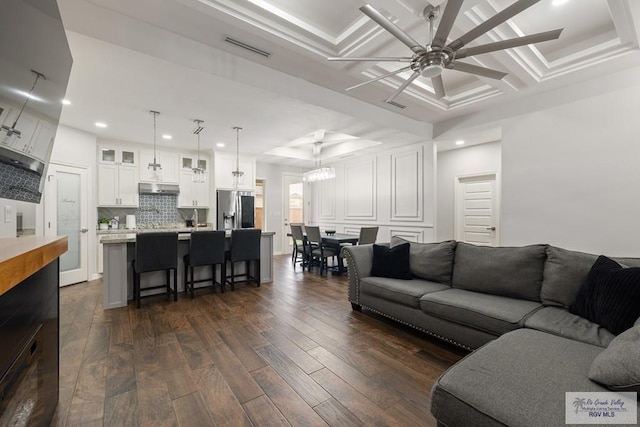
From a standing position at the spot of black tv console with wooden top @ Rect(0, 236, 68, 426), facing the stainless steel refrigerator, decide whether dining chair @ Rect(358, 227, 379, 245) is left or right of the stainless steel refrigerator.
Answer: right

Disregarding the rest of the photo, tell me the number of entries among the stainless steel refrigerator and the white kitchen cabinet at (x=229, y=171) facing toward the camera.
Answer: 2

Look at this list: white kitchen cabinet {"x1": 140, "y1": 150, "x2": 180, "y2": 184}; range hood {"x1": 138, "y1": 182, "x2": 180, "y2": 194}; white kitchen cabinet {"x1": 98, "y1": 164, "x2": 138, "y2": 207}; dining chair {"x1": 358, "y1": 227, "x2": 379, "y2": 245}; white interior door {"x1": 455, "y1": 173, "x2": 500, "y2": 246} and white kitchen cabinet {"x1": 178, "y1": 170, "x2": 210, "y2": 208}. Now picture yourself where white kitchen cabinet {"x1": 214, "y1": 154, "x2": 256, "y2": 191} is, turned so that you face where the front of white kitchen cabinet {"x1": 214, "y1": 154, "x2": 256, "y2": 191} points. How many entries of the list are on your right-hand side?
4

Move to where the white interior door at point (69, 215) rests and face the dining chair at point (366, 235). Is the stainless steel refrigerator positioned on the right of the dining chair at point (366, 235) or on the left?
left

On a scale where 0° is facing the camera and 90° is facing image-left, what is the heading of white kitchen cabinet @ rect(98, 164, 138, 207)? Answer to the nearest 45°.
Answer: approximately 0°

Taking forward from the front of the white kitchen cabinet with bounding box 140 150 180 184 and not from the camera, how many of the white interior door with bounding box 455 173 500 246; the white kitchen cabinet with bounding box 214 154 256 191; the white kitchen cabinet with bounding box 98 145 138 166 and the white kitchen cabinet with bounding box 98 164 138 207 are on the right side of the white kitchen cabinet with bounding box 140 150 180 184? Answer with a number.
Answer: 2

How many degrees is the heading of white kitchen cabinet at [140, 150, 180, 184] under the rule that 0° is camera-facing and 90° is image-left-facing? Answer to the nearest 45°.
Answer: approximately 0°

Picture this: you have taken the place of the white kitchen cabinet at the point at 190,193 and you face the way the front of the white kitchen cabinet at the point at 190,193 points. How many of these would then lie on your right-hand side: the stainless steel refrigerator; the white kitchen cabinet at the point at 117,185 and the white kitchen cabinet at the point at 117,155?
2

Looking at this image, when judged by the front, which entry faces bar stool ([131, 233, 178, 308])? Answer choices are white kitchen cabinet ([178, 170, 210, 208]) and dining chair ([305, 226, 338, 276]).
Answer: the white kitchen cabinet

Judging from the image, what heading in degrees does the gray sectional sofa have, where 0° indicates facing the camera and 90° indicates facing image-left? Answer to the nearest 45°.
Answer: approximately 45°
